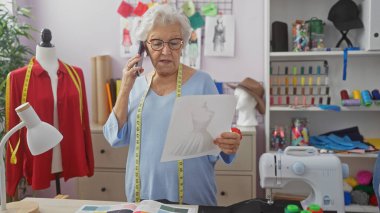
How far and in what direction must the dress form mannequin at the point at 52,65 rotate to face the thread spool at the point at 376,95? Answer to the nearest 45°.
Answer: approximately 90° to its left

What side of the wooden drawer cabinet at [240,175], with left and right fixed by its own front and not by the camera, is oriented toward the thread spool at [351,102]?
left

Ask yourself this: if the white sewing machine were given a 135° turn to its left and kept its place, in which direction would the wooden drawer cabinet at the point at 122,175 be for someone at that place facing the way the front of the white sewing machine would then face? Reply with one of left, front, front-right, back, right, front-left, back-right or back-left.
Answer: left

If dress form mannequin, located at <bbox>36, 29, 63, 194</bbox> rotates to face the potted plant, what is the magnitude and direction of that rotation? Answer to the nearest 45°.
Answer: approximately 135° to its right

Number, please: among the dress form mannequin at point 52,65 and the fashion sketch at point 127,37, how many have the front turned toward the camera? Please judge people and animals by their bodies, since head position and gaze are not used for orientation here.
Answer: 2
